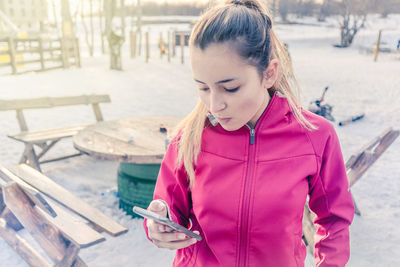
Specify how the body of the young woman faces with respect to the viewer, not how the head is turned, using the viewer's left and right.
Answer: facing the viewer

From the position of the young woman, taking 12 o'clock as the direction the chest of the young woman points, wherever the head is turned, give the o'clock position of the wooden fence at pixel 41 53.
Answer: The wooden fence is roughly at 5 o'clock from the young woman.

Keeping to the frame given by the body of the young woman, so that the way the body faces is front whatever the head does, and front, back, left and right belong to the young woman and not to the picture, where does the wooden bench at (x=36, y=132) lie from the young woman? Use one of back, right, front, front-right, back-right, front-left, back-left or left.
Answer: back-right

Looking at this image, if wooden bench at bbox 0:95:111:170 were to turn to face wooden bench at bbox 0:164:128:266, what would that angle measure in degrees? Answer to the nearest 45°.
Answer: approximately 45° to its right

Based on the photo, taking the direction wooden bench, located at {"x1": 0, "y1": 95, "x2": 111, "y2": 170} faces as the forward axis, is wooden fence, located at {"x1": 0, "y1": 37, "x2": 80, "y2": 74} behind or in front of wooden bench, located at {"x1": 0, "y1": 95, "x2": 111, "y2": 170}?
behind

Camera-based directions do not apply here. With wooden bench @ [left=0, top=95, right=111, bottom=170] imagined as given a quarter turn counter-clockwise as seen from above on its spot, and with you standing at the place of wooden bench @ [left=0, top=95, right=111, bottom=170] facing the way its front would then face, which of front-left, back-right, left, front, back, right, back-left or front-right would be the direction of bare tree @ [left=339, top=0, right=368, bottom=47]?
front

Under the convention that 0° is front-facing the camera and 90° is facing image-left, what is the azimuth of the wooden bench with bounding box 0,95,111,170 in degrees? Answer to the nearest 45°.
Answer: approximately 315°

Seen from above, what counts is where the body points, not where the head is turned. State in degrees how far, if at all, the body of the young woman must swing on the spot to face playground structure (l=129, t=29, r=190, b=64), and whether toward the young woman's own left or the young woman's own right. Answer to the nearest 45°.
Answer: approximately 180°

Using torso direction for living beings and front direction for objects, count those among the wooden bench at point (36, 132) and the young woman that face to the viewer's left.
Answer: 0

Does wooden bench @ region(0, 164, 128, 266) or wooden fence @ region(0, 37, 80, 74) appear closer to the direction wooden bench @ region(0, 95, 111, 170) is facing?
the wooden bench

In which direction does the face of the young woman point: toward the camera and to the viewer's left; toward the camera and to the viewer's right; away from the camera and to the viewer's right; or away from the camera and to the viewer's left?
toward the camera and to the viewer's left

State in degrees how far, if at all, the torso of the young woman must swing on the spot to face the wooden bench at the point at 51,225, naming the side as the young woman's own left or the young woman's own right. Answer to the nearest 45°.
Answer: approximately 135° to the young woman's own right
